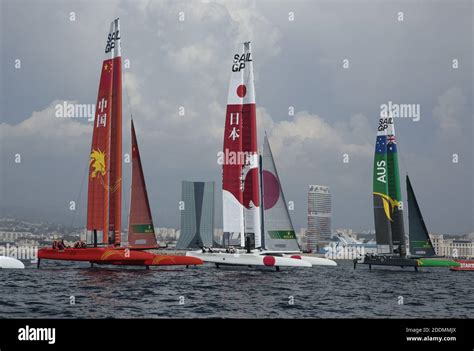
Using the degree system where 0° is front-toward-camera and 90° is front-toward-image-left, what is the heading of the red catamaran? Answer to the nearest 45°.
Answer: approximately 270°

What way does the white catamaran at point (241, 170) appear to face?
to the viewer's right

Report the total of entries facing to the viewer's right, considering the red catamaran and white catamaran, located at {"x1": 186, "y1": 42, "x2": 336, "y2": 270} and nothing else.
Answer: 2

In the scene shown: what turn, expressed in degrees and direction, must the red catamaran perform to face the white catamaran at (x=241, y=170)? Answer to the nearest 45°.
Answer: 0° — it already faces it

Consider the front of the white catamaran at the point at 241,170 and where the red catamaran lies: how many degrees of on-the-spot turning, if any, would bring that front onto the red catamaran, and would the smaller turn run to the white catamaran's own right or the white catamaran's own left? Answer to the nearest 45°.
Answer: approximately 135° to the white catamaran's own right
